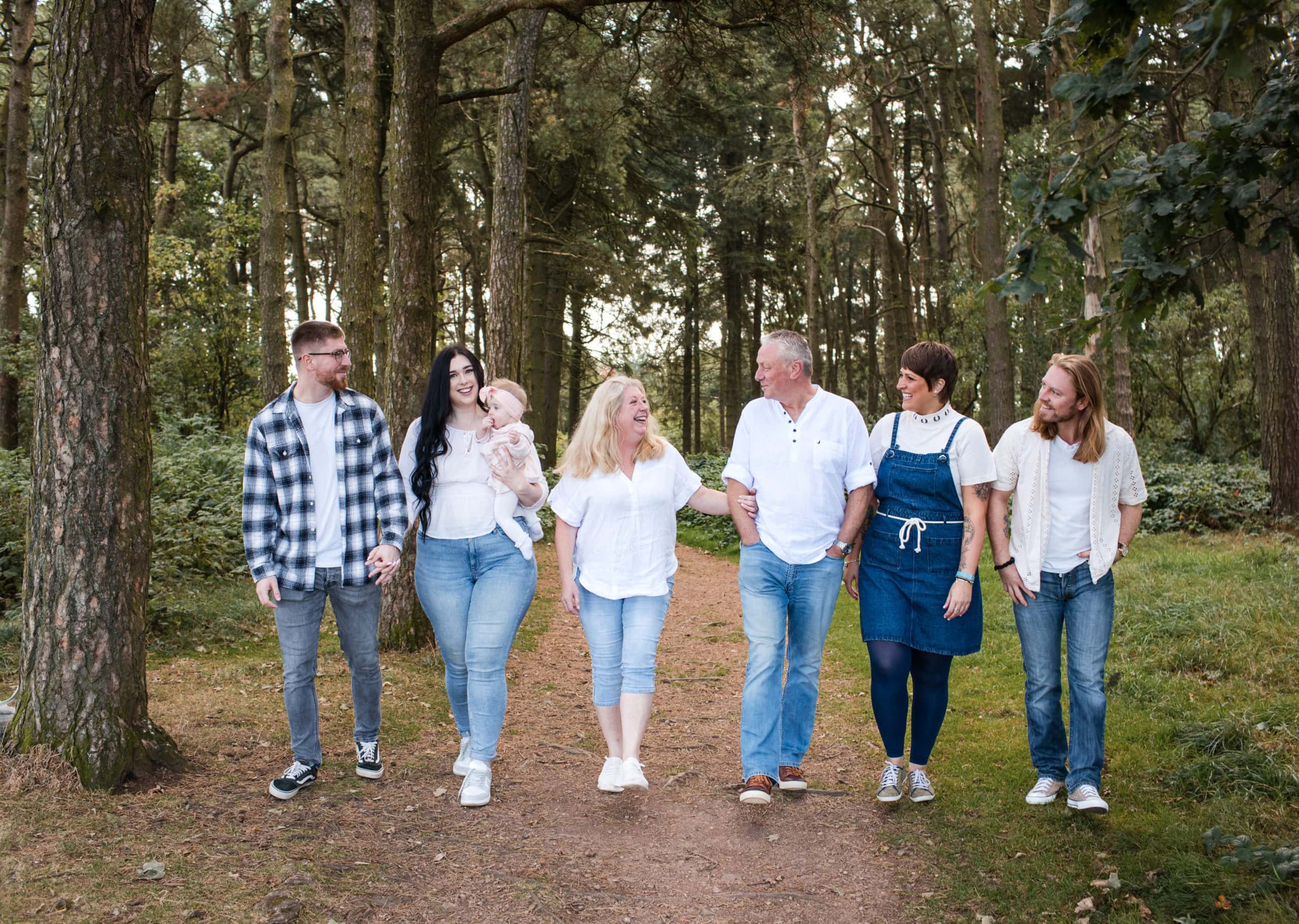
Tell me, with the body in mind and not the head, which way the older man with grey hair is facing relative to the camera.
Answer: toward the camera

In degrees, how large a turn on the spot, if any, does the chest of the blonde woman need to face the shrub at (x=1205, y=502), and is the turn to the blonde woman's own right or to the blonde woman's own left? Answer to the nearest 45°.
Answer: approximately 135° to the blonde woman's own left

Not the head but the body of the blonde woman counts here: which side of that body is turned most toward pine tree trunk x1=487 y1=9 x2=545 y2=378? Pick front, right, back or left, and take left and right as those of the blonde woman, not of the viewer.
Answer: back

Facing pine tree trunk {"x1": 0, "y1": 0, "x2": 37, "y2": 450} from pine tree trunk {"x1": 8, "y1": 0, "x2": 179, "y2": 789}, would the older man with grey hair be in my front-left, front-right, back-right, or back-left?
back-right

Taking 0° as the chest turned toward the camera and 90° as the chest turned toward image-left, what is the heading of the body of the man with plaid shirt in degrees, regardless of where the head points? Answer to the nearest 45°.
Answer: approximately 0°

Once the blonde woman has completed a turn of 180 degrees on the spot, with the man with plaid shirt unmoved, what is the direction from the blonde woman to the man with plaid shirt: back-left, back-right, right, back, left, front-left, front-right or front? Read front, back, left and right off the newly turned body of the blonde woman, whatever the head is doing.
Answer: left

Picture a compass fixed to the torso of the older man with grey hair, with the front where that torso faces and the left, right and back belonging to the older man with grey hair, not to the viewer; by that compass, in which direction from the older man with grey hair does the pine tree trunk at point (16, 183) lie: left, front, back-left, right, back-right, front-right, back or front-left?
back-right

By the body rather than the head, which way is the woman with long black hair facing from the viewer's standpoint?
toward the camera

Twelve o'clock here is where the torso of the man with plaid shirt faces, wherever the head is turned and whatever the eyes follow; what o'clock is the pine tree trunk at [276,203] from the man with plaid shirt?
The pine tree trunk is roughly at 6 o'clock from the man with plaid shirt.

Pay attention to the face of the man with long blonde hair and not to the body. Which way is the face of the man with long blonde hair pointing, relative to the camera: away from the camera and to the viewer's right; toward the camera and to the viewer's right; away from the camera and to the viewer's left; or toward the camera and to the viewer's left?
toward the camera and to the viewer's left

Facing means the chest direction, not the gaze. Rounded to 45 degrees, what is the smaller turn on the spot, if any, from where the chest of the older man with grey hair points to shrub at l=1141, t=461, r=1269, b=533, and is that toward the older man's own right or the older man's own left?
approximately 135° to the older man's own left

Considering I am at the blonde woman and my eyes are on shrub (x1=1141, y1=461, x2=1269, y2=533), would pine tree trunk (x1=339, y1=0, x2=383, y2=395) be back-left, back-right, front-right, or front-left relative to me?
front-left

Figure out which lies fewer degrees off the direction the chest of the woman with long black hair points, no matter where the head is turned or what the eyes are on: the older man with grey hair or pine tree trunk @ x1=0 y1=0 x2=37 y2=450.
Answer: the older man with grey hair

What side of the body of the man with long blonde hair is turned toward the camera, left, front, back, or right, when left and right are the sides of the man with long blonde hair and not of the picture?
front

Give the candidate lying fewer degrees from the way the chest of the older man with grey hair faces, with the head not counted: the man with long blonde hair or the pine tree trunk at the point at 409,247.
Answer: the man with long blonde hair

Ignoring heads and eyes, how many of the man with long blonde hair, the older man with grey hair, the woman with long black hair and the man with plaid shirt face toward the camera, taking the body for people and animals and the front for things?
4

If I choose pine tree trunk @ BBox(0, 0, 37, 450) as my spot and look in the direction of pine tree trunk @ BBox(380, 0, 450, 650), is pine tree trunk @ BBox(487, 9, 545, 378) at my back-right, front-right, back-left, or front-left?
front-left

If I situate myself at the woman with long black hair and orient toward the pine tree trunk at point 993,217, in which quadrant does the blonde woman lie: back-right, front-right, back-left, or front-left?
front-right
